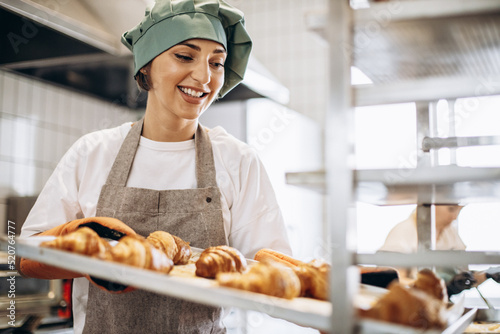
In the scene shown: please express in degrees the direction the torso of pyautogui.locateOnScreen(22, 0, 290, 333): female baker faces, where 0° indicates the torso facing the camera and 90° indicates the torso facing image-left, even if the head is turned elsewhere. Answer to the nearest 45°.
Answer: approximately 0°

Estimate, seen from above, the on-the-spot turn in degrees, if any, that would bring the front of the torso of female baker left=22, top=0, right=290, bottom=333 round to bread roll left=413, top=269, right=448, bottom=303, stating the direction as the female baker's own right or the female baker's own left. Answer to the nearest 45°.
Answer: approximately 45° to the female baker's own left

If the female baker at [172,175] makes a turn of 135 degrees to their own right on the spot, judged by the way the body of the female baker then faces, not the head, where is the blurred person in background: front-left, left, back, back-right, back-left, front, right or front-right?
back-right

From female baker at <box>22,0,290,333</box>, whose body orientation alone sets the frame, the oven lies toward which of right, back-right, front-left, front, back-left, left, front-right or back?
back-right

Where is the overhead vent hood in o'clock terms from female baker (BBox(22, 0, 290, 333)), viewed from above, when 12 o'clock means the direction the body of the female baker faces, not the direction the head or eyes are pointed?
The overhead vent hood is roughly at 5 o'clock from the female baker.
